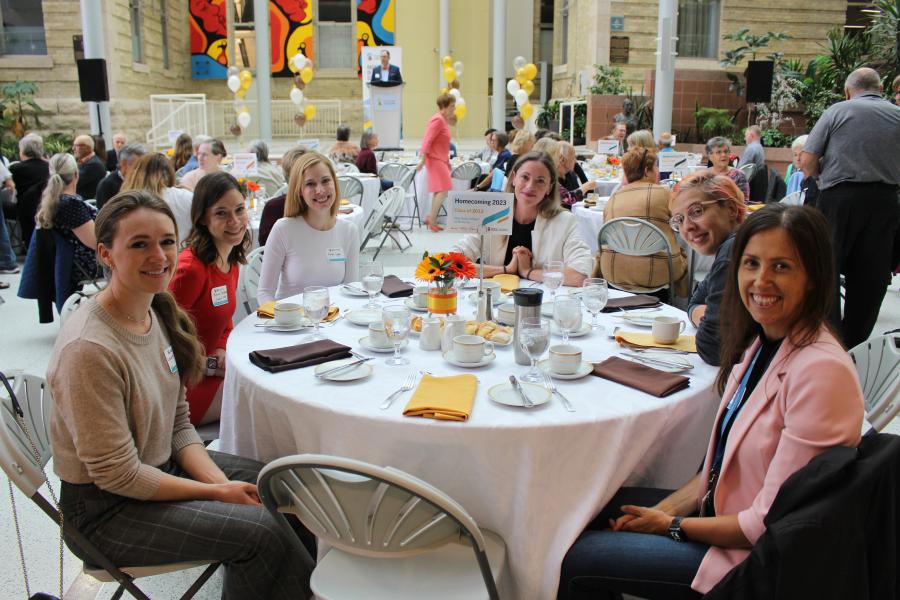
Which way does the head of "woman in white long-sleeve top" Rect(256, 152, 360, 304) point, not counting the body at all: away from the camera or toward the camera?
toward the camera

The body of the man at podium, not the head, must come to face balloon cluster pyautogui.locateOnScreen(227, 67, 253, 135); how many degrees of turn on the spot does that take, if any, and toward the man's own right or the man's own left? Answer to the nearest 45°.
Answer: approximately 135° to the man's own right

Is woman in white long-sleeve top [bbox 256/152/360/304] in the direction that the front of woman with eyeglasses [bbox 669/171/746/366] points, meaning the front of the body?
yes

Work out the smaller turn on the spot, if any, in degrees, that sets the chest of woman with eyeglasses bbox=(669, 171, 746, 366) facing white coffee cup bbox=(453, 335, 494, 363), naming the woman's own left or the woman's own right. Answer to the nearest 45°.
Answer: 0° — they already face it

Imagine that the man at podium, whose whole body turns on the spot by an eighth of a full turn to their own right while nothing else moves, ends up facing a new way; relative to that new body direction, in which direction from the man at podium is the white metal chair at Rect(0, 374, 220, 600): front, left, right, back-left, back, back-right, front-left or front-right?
front-left

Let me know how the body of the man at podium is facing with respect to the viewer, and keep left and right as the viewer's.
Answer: facing the viewer

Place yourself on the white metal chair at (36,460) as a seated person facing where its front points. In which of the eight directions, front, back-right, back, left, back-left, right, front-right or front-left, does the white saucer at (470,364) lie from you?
front

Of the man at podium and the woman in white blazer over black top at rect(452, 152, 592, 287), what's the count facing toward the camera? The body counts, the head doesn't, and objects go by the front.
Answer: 2

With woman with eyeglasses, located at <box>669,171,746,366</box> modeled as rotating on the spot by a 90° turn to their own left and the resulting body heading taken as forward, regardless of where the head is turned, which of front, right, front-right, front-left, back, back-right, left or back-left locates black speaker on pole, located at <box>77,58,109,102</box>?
back

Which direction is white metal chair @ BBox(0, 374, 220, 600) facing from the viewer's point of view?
to the viewer's right

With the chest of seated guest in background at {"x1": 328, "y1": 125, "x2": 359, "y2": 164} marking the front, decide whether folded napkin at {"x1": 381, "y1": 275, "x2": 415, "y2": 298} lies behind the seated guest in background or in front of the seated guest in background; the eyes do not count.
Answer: behind

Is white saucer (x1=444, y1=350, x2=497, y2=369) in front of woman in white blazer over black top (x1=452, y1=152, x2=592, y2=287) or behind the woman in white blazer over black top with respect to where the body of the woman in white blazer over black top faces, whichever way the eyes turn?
in front

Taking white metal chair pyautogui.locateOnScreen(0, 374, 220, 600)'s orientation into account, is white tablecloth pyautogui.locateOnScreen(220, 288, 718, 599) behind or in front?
in front

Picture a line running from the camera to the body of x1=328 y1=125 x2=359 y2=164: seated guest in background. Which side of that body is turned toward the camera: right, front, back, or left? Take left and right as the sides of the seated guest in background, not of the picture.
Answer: back

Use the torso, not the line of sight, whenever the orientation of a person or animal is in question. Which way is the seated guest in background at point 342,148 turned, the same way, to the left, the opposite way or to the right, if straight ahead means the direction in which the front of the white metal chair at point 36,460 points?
to the left

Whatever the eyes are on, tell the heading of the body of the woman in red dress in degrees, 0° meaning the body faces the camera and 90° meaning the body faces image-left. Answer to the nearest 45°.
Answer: approximately 315°
